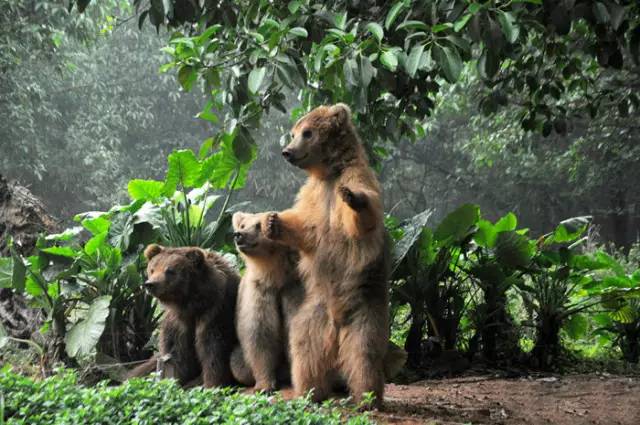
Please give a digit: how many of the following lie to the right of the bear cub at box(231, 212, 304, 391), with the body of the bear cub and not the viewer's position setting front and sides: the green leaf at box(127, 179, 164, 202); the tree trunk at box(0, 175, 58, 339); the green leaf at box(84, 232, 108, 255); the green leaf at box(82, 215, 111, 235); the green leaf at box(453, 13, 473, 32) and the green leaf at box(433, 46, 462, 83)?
4

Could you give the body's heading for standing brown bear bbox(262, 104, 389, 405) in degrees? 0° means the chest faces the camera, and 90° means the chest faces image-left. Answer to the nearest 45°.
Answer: approximately 45°
